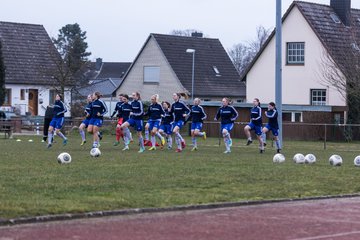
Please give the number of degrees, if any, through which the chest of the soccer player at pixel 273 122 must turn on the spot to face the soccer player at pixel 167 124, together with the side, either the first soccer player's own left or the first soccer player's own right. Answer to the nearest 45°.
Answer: approximately 45° to the first soccer player's own right

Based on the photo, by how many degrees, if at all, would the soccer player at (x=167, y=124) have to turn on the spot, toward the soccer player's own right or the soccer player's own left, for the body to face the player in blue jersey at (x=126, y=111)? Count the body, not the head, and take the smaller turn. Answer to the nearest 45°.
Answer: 0° — they already face them

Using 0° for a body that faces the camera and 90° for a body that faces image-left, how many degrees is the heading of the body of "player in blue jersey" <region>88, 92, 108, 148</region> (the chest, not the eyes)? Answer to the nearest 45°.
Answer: approximately 45°

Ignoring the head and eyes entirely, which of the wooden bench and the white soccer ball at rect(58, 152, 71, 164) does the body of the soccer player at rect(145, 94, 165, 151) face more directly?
the white soccer ball

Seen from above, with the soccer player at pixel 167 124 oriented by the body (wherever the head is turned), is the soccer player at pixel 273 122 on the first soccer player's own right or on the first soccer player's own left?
on the first soccer player's own left

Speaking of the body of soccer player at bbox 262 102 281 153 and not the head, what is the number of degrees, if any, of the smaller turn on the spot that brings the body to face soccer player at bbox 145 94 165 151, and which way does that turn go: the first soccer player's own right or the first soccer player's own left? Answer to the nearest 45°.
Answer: approximately 45° to the first soccer player's own right
